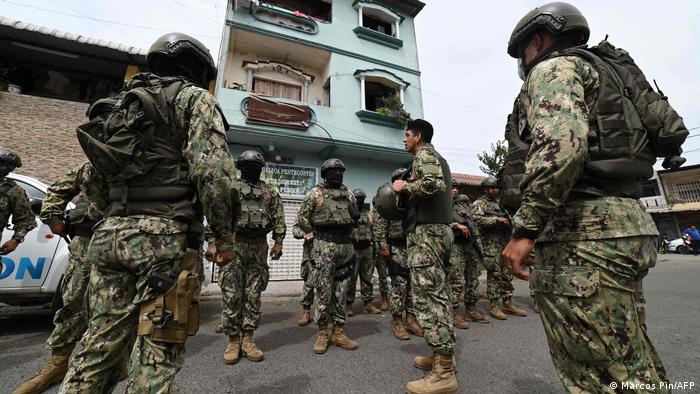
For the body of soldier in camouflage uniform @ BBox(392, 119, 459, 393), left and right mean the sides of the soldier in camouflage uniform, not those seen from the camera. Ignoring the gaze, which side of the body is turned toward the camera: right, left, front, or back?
left

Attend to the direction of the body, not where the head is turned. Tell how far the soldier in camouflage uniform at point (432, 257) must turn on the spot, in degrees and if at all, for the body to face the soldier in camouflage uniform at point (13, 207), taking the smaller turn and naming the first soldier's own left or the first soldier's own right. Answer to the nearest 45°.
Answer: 0° — they already face them

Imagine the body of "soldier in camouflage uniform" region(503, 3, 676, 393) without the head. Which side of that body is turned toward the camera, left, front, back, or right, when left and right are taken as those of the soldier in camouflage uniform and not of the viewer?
left

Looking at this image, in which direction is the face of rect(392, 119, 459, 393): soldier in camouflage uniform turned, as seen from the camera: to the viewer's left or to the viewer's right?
to the viewer's left

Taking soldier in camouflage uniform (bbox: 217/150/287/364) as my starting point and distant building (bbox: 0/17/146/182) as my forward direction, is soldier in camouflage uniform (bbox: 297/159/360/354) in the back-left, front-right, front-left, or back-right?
back-right

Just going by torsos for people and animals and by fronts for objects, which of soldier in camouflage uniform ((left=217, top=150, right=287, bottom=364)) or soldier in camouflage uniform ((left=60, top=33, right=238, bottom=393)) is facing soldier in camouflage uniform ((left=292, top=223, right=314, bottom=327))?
soldier in camouflage uniform ((left=60, top=33, right=238, bottom=393))

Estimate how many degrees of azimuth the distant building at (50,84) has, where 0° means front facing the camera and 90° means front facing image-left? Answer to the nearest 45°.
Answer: approximately 315°

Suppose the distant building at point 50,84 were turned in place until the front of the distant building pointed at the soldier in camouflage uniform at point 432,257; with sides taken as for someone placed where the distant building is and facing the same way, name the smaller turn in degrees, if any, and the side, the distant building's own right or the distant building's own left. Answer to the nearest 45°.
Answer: approximately 45° to the distant building's own right

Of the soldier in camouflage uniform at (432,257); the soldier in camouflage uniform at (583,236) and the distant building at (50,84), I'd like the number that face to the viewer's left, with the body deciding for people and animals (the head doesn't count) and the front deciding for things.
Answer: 2

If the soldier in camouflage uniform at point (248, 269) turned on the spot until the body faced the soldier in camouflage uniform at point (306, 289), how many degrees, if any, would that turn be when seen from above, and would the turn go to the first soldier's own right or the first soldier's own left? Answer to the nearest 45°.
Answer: approximately 135° to the first soldier's own left
